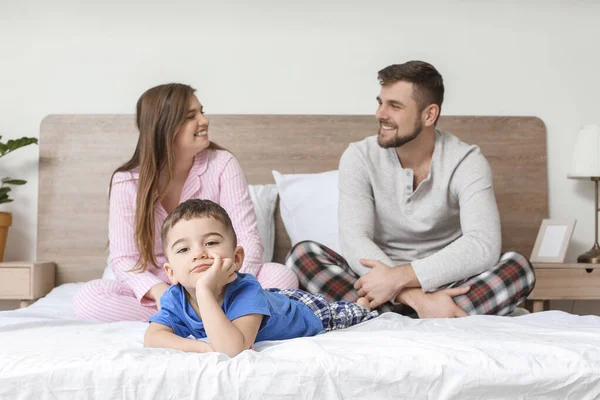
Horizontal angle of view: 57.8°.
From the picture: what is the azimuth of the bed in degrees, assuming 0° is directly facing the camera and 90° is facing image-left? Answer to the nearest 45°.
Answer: approximately 0°

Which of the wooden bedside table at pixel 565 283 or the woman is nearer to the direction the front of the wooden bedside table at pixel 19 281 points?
the woman

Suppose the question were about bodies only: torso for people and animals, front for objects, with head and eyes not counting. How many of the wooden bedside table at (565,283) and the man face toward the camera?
2

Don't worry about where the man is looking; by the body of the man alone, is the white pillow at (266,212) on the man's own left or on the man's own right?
on the man's own right

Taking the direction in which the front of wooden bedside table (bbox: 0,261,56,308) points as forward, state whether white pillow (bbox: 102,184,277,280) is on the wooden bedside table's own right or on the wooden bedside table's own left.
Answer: on the wooden bedside table's own left

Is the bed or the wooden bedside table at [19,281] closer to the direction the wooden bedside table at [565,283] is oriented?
the bed

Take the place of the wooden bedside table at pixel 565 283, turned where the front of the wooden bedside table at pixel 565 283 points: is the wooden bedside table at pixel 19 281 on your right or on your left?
on your right
